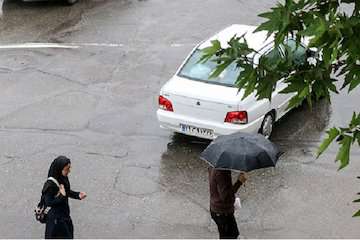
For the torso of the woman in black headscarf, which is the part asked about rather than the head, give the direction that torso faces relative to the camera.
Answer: to the viewer's right

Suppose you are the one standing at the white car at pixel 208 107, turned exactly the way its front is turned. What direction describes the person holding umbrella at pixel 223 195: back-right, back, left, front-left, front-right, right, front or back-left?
back-right

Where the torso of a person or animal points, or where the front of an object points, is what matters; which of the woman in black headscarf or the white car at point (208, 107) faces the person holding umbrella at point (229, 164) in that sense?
the woman in black headscarf

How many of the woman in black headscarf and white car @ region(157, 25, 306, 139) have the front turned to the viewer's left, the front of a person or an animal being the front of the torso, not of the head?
0

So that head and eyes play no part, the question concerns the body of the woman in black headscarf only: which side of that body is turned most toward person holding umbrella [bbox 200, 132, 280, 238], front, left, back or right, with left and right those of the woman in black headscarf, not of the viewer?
front

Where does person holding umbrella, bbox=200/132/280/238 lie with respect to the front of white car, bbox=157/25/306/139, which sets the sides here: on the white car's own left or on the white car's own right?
on the white car's own right

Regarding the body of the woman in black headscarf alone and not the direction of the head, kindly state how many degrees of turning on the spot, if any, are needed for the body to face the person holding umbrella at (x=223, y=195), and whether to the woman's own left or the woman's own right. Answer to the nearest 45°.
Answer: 0° — they already face them

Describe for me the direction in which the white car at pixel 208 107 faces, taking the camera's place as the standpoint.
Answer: facing away from the viewer and to the right of the viewer

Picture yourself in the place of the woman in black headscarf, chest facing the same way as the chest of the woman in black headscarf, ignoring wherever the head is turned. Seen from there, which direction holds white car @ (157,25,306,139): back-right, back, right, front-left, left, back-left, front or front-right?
front-left

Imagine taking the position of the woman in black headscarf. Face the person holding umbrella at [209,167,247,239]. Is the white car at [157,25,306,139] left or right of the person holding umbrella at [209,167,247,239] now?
left

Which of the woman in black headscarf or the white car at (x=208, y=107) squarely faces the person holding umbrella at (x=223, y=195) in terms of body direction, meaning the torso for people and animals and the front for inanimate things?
the woman in black headscarf
